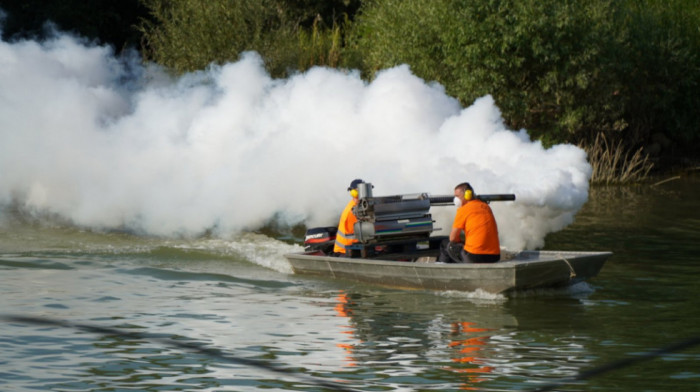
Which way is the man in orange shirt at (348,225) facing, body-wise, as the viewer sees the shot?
to the viewer's right

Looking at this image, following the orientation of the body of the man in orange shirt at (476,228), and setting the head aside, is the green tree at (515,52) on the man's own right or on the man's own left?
on the man's own right

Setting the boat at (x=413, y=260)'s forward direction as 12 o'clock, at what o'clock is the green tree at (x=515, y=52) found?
The green tree is roughly at 8 o'clock from the boat.

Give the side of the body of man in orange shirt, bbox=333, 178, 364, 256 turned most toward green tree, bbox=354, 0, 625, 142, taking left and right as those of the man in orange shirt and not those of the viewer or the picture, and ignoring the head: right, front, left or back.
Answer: left
